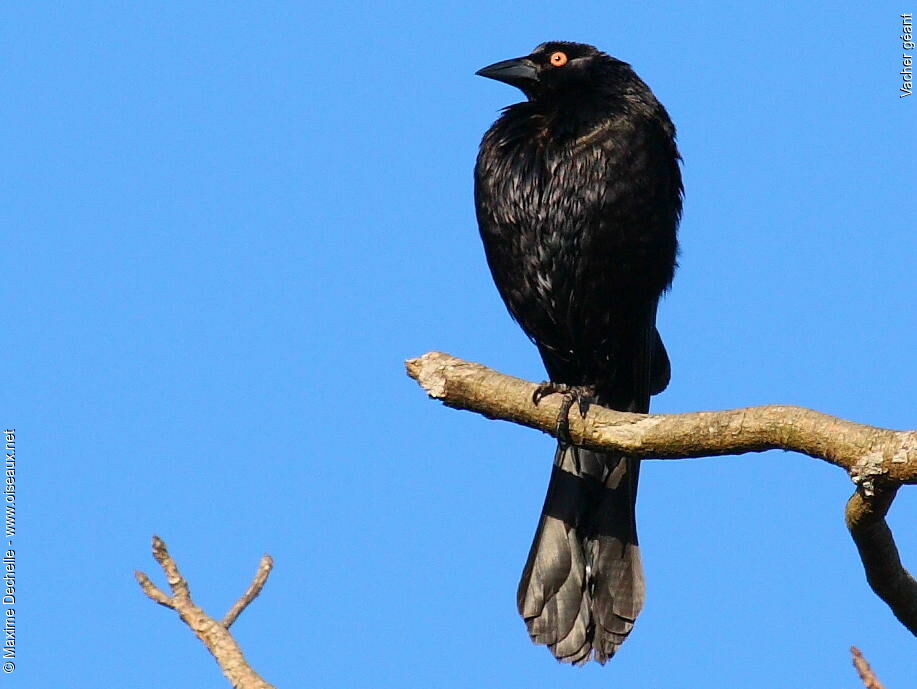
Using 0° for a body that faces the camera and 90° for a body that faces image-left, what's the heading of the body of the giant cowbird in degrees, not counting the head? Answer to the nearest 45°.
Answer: approximately 45°

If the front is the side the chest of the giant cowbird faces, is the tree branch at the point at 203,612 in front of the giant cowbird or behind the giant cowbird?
in front
